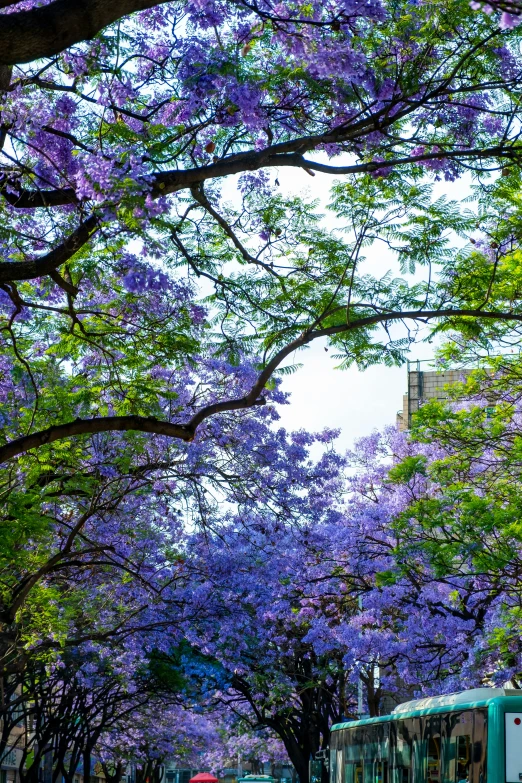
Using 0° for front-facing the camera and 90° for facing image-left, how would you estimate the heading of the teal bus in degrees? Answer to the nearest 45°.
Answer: approximately 135°
